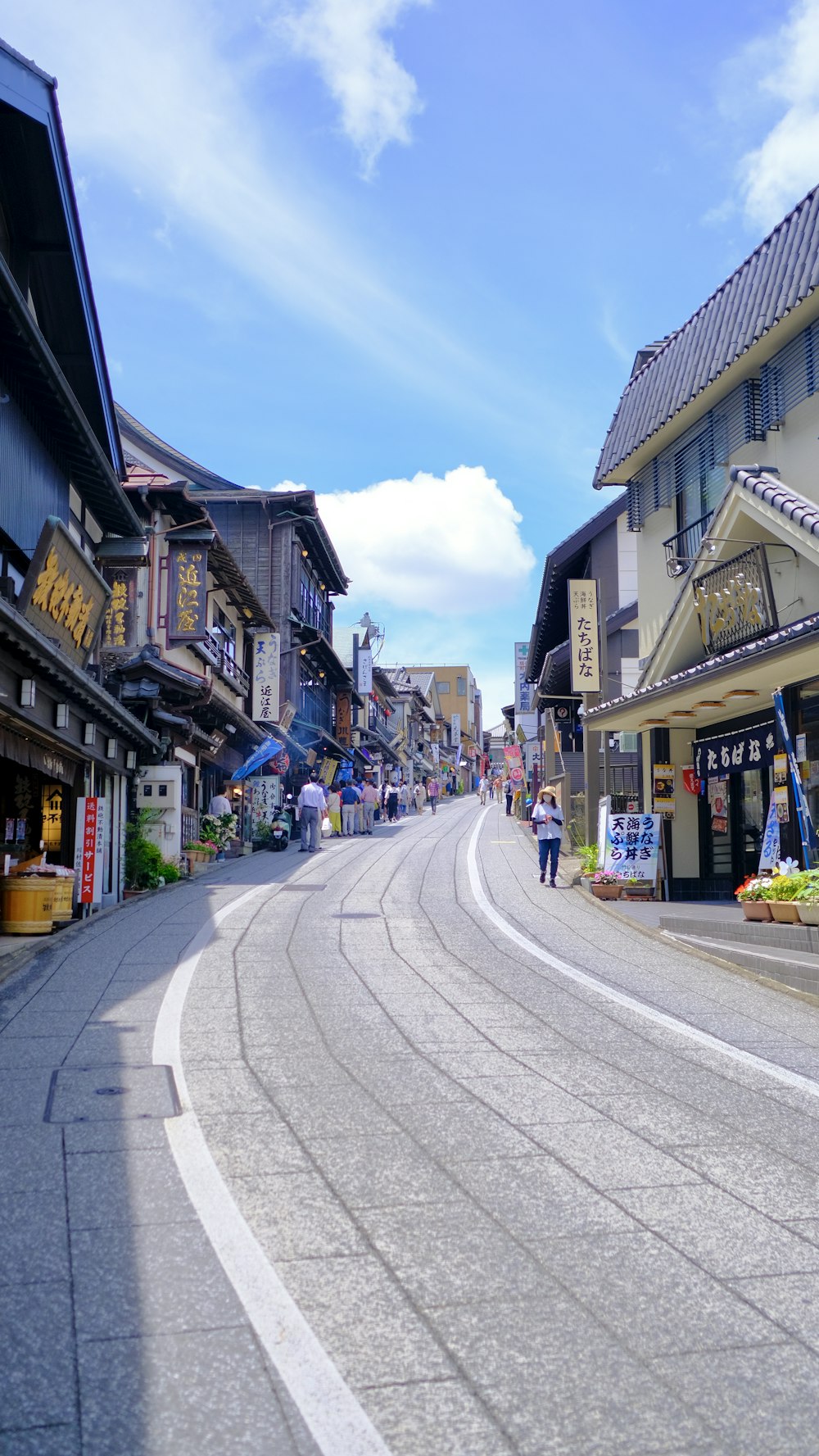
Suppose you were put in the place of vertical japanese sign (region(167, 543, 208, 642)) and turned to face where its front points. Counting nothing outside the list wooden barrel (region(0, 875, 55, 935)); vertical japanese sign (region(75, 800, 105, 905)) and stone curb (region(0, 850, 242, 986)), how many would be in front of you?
3

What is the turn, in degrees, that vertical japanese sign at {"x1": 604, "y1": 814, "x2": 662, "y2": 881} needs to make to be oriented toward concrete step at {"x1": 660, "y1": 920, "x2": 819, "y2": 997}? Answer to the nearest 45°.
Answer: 0° — it already faces it

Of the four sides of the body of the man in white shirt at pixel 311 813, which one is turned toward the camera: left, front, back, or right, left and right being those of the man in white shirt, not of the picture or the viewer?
back

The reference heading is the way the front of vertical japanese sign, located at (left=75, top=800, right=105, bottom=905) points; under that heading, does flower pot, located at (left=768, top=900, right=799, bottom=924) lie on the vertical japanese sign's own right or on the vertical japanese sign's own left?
on the vertical japanese sign's own left

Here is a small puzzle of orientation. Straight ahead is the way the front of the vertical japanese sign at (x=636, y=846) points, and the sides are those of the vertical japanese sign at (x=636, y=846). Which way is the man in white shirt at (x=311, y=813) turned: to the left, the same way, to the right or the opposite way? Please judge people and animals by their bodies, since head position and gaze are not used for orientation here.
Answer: the opposite way

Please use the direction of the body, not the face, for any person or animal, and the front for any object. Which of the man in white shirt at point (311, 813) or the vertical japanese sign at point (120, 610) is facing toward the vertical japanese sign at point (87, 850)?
the vertical japanese sign at point (120, 610)

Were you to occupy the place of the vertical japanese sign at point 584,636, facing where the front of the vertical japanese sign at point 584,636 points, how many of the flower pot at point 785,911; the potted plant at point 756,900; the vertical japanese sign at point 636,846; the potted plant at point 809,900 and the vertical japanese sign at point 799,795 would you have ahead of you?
5

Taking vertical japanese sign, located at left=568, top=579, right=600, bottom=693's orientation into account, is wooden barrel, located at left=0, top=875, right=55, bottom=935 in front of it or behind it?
in front
